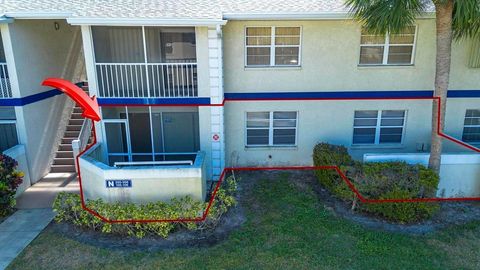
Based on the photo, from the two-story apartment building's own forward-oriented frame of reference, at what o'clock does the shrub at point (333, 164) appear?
The shrub is roughly at 10 o'clock from the two-story apartment building.

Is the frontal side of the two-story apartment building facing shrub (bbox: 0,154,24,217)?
no

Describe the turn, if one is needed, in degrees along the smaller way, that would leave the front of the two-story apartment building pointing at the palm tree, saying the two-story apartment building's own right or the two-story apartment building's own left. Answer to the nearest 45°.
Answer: approximately 45° to the two-story apartment building's own left

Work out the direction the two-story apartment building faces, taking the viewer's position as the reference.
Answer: facing the viewer

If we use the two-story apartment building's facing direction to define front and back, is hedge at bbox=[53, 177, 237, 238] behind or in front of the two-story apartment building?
in front

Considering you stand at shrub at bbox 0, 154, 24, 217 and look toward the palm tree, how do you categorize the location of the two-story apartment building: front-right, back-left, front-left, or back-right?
front-left

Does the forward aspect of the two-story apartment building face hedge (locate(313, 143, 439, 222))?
no

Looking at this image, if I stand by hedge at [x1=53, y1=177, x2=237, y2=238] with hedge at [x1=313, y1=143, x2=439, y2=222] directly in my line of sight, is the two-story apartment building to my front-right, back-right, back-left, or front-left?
front-left
